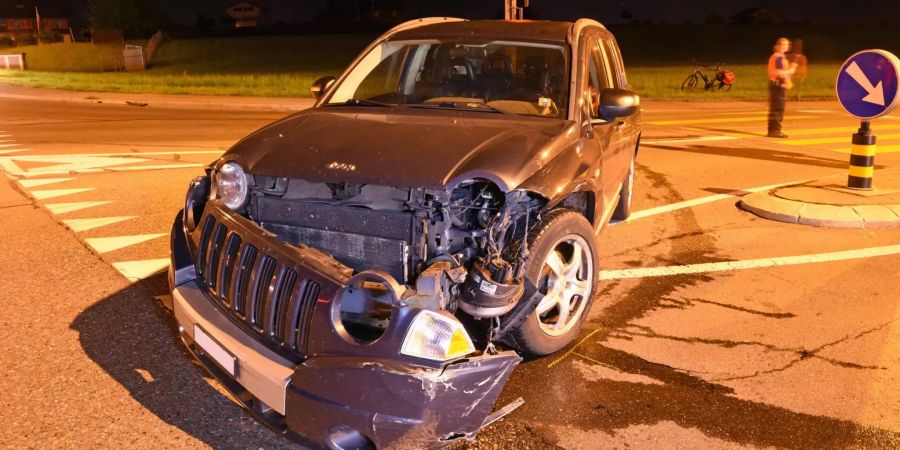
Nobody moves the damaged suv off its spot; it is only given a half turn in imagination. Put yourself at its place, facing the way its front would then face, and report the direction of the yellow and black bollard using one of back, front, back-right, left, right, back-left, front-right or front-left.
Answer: front

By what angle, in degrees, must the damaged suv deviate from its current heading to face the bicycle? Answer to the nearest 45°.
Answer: approximately 180°

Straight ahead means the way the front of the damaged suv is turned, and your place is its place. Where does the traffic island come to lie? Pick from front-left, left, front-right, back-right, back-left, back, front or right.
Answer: back

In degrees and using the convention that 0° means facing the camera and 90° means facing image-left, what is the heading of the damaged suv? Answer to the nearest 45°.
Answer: approximately 45°

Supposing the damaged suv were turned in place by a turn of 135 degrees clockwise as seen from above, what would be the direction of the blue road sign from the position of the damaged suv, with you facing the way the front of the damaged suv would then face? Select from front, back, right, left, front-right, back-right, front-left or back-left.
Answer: front-right

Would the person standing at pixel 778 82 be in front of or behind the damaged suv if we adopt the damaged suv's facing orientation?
behind
